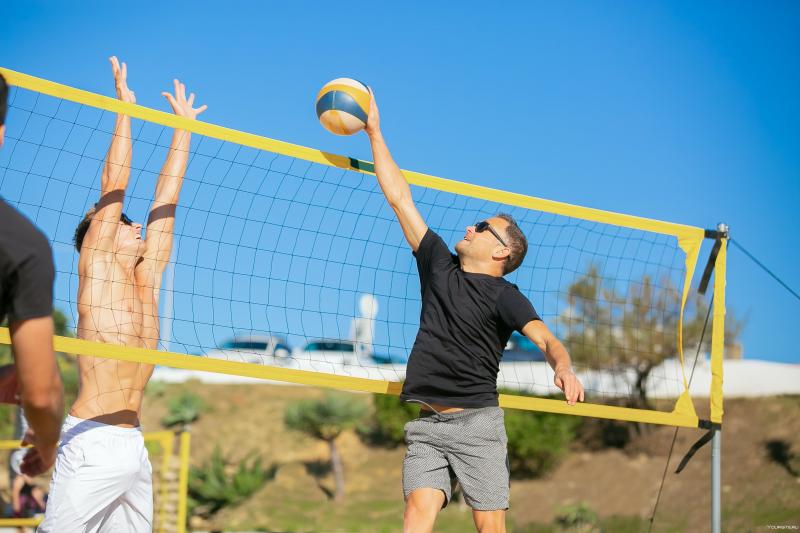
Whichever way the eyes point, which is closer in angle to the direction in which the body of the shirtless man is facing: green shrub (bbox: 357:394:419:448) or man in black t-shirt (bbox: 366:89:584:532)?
the man in black t-shirt

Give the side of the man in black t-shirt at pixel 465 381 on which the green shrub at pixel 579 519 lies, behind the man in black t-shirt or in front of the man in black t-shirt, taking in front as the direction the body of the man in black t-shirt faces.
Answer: behind

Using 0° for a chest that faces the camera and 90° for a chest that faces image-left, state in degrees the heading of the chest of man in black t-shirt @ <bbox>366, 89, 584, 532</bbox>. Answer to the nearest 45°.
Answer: approximately 45°

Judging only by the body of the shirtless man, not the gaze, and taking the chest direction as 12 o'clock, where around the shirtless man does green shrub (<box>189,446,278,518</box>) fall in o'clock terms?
The green shrub is roughly at 8 o'clock from the shirtless man.

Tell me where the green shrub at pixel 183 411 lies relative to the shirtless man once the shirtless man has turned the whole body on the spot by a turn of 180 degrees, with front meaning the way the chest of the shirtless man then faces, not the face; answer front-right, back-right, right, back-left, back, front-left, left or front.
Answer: front-right

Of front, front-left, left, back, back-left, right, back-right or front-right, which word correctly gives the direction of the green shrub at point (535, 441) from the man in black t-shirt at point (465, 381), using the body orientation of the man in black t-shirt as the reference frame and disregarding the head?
back-right

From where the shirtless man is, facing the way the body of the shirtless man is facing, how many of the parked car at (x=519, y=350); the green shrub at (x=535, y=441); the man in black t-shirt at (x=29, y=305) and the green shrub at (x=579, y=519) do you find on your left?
3

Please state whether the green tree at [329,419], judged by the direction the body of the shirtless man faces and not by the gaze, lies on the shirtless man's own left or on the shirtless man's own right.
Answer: on the shirtless man's own left
